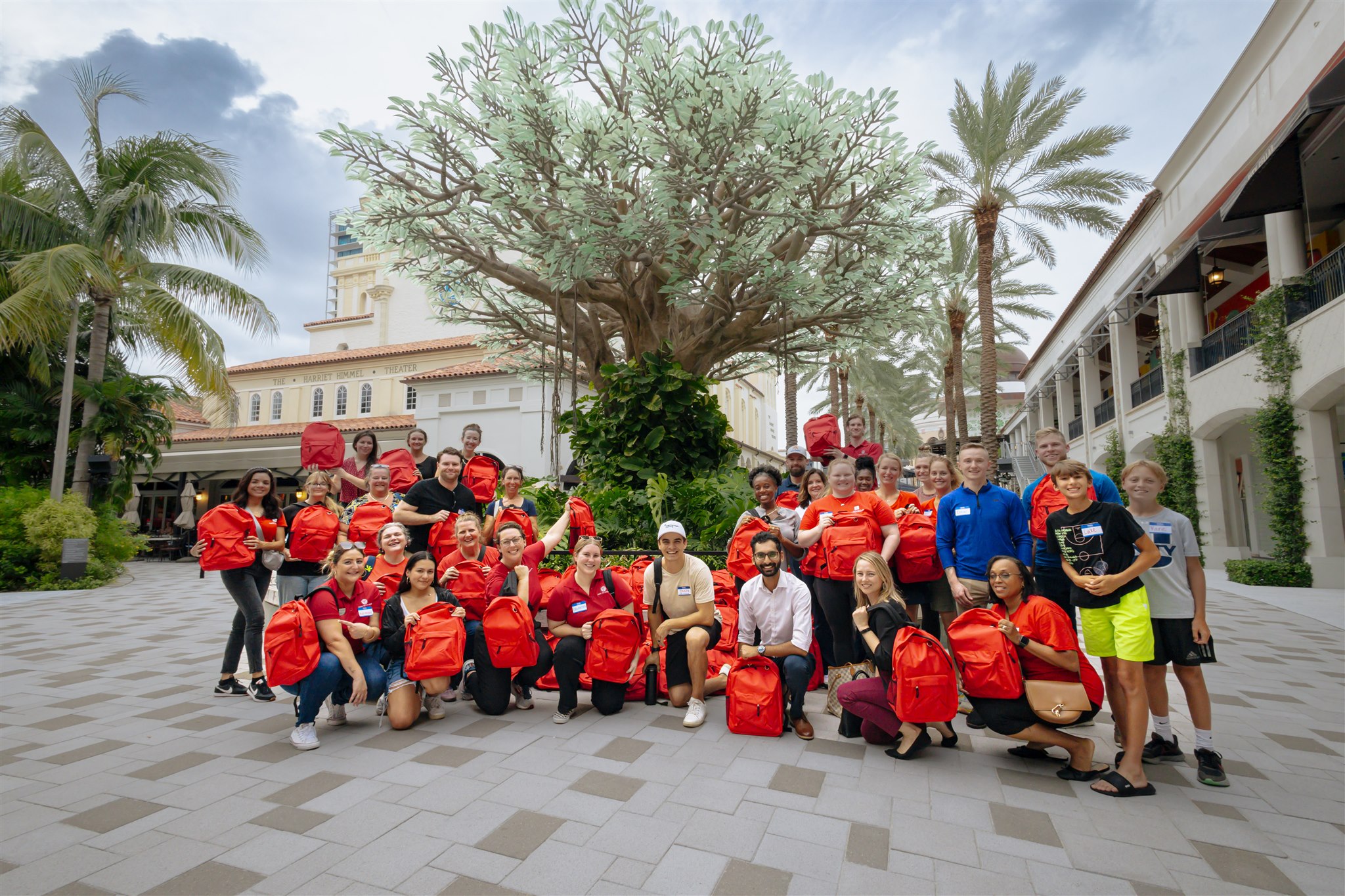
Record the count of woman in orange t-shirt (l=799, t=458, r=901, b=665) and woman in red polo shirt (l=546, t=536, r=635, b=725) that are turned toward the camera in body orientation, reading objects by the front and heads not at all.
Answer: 2

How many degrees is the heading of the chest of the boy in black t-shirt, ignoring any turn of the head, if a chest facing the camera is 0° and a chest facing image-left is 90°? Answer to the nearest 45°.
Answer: approximately 45°

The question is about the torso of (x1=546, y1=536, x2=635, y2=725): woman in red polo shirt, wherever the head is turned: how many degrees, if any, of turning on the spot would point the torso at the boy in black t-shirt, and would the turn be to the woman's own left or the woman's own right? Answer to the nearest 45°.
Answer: approximately 45° to the woman's own left

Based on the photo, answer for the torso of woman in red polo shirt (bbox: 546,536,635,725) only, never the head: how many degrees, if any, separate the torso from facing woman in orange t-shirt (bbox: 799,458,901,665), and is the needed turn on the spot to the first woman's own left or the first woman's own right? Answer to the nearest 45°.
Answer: approximately 90° to the first woman's own left

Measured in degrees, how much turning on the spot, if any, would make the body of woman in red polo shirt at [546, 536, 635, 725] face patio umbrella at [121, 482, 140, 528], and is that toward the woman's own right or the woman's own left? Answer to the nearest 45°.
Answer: approximately 135° to the woman's own right

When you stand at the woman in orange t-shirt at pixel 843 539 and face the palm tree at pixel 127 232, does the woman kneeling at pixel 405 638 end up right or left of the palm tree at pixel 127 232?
left

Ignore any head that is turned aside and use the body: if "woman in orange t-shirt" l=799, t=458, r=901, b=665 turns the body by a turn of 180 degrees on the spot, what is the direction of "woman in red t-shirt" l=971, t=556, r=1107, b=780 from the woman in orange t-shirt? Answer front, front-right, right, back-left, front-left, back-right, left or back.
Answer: back-right

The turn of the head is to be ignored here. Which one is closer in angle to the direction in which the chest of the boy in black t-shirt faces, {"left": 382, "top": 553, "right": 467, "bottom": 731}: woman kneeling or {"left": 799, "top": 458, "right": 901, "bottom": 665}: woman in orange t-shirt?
the woman kneeling
